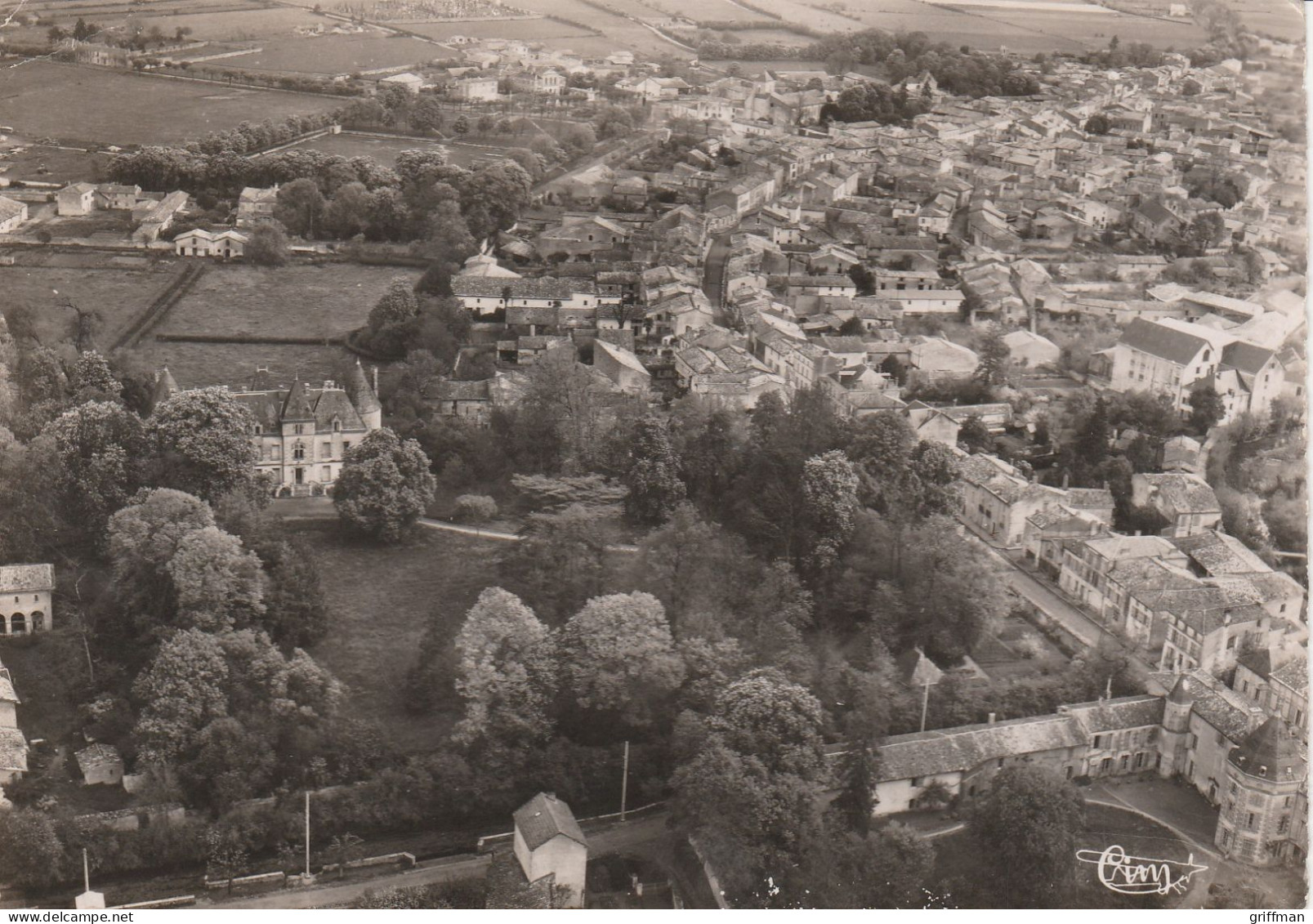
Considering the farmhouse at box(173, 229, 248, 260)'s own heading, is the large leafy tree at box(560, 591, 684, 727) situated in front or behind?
in front

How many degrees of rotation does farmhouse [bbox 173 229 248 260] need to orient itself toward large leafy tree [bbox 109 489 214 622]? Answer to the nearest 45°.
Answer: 0° — it already faces it

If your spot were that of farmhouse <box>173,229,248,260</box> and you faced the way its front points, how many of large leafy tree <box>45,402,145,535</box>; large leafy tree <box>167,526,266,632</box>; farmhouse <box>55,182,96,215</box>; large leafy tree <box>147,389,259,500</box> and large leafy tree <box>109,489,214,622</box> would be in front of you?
4

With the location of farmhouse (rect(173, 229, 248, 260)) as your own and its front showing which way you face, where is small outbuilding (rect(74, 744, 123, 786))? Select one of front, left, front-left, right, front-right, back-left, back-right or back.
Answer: front

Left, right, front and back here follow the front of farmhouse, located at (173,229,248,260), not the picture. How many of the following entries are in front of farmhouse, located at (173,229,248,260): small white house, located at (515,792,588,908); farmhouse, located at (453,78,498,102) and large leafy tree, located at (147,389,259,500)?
2

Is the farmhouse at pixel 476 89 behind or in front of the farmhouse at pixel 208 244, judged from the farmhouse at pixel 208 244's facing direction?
behind

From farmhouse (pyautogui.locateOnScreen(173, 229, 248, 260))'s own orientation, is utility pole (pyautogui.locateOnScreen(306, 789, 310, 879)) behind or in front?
in front

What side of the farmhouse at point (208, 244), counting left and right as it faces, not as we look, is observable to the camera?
front

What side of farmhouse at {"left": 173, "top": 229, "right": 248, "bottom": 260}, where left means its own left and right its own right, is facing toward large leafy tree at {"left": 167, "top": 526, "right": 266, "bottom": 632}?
front

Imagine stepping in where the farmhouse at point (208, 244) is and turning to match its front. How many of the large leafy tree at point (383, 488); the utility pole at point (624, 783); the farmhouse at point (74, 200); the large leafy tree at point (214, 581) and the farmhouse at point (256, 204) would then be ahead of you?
3

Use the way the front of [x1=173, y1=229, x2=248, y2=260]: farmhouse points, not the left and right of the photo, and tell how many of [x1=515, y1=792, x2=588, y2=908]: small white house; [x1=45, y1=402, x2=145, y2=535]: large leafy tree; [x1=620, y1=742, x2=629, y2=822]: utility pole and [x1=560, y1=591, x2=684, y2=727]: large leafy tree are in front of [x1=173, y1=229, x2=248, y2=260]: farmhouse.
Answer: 4

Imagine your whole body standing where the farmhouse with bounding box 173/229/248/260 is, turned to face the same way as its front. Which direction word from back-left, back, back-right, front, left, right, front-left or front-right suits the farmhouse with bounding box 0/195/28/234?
right
